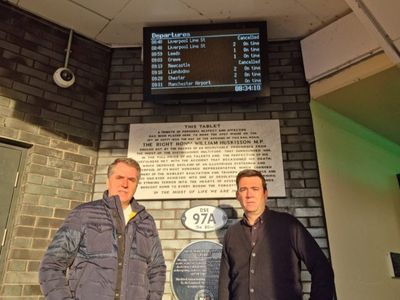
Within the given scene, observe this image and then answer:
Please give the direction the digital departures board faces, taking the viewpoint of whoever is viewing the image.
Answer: facing the viewer

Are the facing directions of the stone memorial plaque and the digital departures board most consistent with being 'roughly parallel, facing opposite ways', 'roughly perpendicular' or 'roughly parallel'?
roughly parallel

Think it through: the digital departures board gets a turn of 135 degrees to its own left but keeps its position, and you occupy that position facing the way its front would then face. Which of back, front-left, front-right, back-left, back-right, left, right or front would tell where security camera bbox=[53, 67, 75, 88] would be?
back-left

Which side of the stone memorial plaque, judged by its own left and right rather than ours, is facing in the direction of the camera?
front

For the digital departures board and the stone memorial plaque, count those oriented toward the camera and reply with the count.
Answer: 2

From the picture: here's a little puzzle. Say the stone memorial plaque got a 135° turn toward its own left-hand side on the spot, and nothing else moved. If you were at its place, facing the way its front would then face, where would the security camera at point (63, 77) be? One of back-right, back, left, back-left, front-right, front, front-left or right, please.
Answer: back-left
